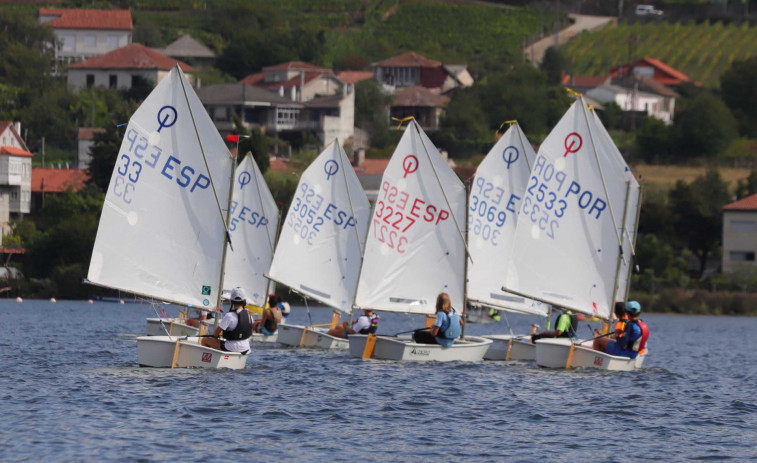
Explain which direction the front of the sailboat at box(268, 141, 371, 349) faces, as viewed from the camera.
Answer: facing away from the viewer and to the right of the viewer

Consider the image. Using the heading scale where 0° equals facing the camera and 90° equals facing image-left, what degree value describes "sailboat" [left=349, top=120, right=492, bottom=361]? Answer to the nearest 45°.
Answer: approximately 225°

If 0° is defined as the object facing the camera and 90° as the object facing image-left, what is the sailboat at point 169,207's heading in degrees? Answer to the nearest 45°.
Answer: approximately 225°

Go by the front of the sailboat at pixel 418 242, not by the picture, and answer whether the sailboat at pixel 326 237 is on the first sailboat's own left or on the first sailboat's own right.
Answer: on the first sailboat's own left
